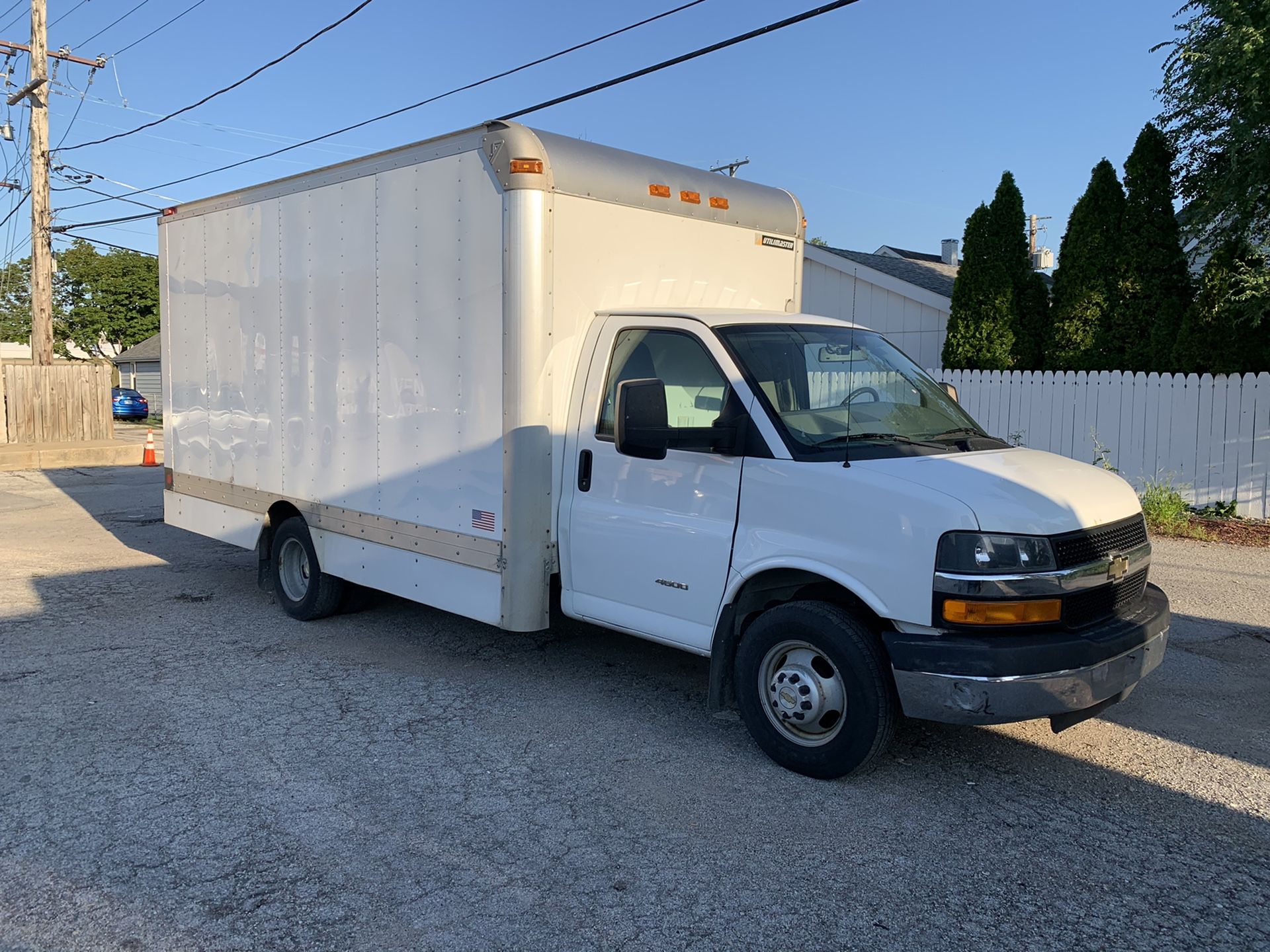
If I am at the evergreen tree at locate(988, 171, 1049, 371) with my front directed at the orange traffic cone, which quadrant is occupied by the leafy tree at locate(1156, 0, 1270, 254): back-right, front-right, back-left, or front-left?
back-left

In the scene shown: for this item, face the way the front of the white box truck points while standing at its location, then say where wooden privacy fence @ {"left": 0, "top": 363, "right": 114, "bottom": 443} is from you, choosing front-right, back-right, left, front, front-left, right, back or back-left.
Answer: back

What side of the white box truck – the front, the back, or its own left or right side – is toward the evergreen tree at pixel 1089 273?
left

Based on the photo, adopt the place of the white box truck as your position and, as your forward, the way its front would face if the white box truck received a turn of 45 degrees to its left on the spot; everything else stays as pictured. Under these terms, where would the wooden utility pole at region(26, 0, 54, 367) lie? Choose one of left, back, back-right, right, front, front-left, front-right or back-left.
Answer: back-left

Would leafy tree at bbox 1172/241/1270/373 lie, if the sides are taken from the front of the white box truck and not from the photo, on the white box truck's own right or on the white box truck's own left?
on the white box truck's own left

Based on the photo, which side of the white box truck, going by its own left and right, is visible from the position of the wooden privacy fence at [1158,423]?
left

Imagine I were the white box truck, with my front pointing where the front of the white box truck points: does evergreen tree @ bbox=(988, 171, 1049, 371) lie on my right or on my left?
on my left

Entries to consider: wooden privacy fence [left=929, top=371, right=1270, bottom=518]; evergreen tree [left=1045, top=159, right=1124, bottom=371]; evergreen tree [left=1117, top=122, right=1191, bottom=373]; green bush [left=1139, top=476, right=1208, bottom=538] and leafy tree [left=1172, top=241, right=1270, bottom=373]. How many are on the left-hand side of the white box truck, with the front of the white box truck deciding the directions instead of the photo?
5

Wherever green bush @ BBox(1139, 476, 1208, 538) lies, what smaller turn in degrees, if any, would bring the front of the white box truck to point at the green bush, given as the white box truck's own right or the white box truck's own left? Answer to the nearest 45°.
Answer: approximately 90° to the white box truck's own left

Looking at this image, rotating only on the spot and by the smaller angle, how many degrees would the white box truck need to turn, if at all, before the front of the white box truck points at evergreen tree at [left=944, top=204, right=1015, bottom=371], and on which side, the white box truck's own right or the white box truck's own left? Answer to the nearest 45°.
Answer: approximately 90° to the white box truck's own left

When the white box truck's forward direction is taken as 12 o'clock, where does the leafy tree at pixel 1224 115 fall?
The leafy tree is roughly at 9 o'clock from the white box truck.

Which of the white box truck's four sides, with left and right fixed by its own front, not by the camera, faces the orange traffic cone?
back
